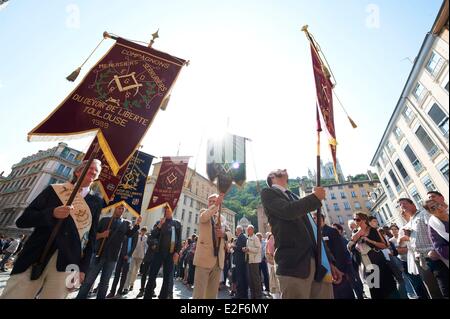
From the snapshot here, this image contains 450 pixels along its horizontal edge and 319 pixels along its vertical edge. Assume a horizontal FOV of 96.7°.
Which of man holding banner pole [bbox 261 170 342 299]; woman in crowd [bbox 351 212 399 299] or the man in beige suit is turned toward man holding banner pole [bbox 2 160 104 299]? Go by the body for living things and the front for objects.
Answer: the woman in crowd

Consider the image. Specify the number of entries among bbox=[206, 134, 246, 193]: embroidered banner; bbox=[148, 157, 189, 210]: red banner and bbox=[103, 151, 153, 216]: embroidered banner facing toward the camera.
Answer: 3

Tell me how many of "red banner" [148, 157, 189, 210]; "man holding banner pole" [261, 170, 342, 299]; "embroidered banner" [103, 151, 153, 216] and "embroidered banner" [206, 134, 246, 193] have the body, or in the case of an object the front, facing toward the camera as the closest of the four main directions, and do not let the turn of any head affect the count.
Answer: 3

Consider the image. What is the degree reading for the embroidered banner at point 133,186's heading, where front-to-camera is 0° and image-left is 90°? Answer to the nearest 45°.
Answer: approximately 0°

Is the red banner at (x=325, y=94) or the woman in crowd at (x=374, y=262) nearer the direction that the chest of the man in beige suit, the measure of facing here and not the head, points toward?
the red banner

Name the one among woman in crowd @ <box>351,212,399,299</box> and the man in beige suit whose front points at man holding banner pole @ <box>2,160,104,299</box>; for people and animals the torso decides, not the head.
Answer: the woman in crowd

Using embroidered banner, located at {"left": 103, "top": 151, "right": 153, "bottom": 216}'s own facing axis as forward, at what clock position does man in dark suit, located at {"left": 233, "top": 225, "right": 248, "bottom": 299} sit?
The man in dark suit is roughly at 10 o'clock from the embroidered banner.

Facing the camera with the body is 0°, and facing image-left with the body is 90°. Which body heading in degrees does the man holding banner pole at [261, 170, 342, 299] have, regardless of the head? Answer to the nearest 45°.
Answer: approximately 270°

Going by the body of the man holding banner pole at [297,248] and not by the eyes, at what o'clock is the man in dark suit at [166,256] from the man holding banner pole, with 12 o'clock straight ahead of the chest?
The man in dark suit is roughly at 7 o'clock from the man holding banner pole.

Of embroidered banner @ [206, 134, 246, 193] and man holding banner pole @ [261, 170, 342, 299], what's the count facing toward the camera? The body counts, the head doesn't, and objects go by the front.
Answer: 1
